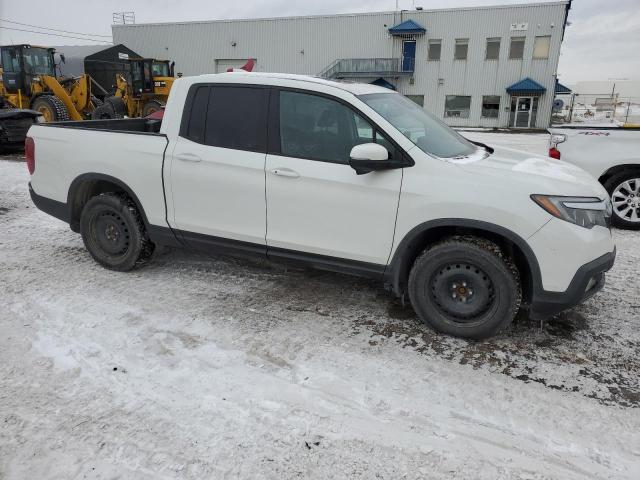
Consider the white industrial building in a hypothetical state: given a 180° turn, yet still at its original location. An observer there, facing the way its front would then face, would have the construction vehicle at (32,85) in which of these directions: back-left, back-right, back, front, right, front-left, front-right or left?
back-left

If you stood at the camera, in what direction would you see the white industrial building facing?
facing the viewer

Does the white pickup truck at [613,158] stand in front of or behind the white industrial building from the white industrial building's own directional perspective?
in front

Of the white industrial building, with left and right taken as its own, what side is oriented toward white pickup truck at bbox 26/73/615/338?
front

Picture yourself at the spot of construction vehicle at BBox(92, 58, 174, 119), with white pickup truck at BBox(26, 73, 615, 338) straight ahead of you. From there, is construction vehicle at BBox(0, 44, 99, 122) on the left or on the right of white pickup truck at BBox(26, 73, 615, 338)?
right

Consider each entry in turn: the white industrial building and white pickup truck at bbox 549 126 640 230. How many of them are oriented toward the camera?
1

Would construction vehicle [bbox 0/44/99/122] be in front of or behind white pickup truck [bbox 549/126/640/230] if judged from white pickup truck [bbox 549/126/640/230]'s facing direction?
behind

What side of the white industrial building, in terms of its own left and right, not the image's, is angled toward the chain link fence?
left

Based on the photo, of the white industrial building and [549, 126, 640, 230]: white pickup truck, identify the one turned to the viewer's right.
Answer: the white pickup truck

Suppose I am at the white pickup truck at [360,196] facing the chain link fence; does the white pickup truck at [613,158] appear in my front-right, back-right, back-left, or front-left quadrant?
front-right

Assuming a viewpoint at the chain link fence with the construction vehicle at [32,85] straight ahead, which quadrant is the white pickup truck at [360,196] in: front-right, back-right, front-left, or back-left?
front-left

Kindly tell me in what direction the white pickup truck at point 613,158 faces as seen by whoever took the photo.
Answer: facing to the right of the viewer

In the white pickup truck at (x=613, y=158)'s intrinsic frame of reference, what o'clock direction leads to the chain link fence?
The chain link fence is roughly at 9 o'clock from the white pickup truck.
